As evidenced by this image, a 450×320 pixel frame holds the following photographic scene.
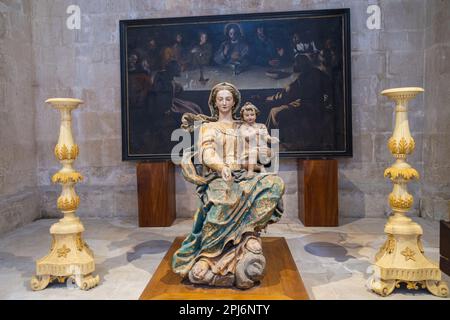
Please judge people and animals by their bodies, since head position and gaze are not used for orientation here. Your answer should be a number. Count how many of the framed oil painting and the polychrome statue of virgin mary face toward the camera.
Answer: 2

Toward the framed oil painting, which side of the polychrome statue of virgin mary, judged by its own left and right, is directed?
back

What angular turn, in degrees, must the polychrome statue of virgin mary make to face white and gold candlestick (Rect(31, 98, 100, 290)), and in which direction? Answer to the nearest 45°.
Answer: approximately 90° to its right

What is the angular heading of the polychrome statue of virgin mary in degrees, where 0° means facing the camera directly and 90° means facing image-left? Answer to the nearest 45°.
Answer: approximately 0°

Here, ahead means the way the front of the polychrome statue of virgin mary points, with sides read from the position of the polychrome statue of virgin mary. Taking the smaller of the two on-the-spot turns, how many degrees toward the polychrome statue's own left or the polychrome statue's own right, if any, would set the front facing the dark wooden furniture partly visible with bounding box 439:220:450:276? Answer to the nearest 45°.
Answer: approximately 90° to the polychrome statue's own left

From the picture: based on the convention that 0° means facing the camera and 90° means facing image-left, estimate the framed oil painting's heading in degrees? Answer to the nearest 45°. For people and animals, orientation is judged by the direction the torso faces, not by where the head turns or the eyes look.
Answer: approximately 0°
